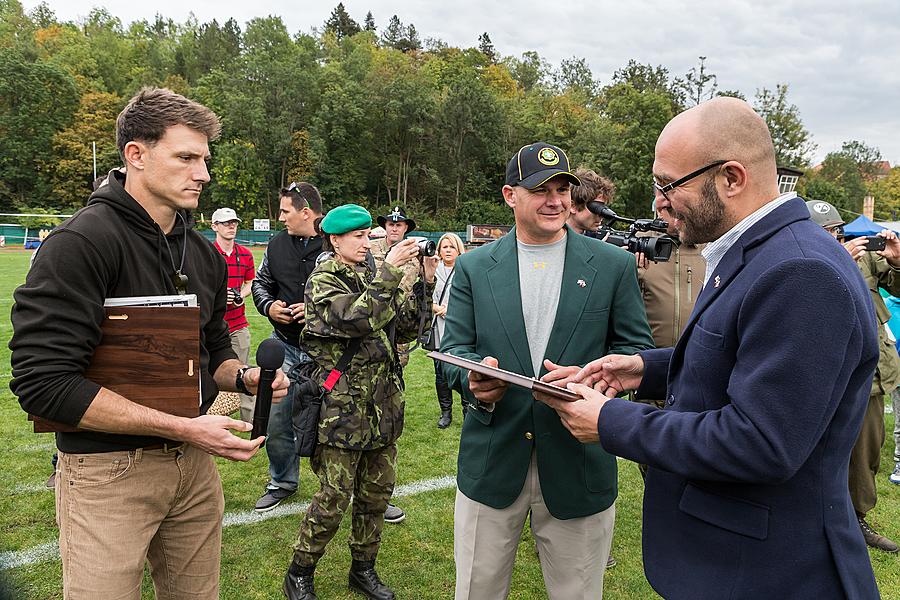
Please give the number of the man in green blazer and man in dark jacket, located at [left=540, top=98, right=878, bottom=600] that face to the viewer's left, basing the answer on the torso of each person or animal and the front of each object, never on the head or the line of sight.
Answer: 1

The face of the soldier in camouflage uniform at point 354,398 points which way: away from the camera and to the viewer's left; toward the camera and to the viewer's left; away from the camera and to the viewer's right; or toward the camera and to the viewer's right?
toward the camera and to the viewer's right

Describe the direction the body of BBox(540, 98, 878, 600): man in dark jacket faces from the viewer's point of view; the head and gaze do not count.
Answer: to the viewer's left

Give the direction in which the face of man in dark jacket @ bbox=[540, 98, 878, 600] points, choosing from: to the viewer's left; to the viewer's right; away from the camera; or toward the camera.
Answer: to the viewer's left

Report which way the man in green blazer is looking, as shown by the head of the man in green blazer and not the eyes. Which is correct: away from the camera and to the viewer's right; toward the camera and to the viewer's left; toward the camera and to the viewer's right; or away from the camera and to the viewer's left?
toward the camera and to the viewer's right

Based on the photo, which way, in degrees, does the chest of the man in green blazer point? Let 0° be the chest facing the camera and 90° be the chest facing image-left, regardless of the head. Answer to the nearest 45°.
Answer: approximately 0°

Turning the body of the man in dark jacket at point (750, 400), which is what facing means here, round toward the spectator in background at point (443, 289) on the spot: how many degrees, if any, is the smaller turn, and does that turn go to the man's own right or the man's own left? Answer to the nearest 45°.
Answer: approximately 45° to the man's own right

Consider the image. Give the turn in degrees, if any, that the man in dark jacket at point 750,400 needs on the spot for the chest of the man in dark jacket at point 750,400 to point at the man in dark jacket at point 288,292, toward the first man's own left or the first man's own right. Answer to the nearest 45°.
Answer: approximately 45° to the first man's own right

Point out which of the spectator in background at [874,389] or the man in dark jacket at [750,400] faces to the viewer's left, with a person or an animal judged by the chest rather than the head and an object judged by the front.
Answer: the man in dark jacket

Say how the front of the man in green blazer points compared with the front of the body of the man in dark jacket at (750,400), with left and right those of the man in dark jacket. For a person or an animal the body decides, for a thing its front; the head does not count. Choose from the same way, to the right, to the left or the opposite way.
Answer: to the left

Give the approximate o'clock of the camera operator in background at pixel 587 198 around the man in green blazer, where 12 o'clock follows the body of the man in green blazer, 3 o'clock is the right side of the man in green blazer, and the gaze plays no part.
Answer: The camera operator in background is roughly at 6 o'clock from the man in green blazer.
